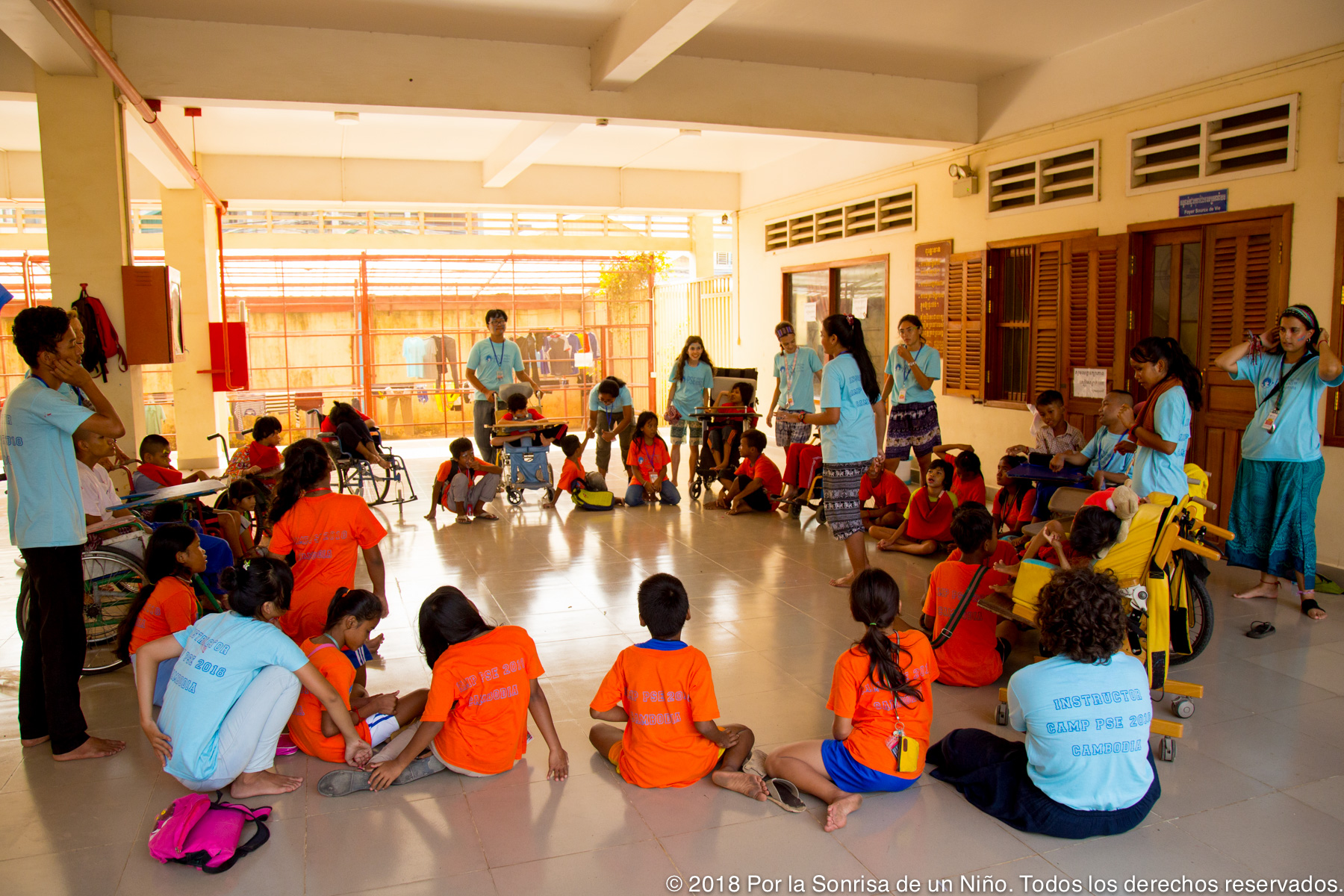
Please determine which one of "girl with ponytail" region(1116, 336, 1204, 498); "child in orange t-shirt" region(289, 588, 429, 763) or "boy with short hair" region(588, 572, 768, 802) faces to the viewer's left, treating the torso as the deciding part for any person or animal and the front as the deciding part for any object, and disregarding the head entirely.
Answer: the girl with ponytail

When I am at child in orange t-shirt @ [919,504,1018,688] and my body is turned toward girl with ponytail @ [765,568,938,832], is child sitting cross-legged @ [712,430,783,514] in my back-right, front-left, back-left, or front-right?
back-right

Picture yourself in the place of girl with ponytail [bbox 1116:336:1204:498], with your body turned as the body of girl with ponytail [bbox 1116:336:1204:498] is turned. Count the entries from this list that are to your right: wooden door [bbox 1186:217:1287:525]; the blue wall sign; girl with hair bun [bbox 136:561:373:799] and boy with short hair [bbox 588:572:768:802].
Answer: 2

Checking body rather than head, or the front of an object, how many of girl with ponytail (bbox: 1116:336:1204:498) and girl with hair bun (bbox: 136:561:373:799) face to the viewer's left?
1

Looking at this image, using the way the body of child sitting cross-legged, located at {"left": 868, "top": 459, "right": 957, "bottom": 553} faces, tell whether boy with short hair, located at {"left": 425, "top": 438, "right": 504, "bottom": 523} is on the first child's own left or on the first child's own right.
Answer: on the first child's own right

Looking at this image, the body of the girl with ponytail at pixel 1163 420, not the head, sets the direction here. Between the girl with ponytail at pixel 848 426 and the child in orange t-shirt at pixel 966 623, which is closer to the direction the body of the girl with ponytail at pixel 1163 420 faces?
the girl with ponytail

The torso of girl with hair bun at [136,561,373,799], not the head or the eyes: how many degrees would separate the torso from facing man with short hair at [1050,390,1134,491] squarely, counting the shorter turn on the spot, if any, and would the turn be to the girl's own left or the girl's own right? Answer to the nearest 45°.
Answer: approximately 45° to the girl's own right

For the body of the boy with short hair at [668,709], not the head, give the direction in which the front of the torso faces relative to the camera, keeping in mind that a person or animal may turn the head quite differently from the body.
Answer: away from the camera

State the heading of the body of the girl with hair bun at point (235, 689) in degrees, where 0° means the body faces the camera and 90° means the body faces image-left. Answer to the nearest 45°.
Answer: approximately 225°

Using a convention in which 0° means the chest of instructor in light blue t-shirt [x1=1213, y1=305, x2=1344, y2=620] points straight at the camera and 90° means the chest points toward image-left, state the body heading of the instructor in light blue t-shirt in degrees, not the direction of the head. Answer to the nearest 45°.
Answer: approximately 45°

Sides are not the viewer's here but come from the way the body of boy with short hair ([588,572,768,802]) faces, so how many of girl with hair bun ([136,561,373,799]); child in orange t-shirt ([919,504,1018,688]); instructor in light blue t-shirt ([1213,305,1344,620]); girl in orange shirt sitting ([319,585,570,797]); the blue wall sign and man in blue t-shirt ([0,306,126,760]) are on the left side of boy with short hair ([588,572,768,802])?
3
